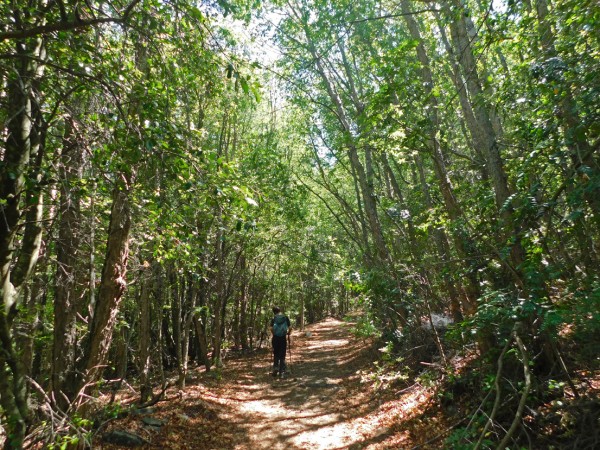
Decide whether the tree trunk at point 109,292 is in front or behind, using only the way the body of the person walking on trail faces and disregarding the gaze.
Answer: behind

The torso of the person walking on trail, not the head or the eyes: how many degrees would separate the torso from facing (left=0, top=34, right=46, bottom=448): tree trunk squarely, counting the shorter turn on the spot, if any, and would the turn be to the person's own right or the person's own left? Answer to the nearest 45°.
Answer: approximately 180°

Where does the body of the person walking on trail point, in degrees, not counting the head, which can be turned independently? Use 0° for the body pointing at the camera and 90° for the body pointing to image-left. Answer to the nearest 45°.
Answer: approximately 180°

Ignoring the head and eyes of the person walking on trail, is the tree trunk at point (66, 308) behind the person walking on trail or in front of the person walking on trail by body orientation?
behind
